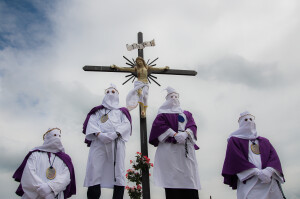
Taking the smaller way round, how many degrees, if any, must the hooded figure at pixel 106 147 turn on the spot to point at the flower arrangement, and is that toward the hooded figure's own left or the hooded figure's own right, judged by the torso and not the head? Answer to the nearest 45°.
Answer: approximately 135° to the hooded figure's own left

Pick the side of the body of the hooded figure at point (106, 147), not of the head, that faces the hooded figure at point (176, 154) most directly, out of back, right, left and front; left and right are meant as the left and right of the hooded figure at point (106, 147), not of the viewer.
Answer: left

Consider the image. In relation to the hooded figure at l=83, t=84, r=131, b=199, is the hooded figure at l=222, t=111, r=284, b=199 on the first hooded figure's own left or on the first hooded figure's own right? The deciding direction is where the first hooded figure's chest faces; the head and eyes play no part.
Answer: on the first hooded figure's own left

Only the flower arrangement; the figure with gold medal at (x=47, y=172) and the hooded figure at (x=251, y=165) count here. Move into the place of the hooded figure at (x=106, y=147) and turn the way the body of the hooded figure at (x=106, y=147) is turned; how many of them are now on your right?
1

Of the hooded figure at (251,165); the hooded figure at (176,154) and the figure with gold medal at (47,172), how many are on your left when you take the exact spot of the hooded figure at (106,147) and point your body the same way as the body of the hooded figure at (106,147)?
2

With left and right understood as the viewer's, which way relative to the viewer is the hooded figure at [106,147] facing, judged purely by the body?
facing the viewer

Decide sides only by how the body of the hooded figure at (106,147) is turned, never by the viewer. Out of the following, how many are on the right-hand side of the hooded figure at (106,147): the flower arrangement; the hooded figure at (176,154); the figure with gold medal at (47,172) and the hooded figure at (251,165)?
1

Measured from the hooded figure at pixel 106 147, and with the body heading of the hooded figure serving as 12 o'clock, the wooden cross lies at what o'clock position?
The wooden cross is roughly at 7 o'clock from the hooded figure.

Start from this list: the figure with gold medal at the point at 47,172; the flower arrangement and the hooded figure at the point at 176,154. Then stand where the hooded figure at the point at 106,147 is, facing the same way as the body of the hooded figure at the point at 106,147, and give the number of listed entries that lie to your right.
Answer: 1

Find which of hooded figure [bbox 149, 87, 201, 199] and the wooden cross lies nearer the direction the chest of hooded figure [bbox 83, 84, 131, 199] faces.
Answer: the hooded figure

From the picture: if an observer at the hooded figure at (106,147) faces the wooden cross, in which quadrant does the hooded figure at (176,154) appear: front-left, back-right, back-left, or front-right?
front-right

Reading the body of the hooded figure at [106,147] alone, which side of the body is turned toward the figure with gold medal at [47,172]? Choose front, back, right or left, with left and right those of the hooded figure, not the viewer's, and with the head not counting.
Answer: right
